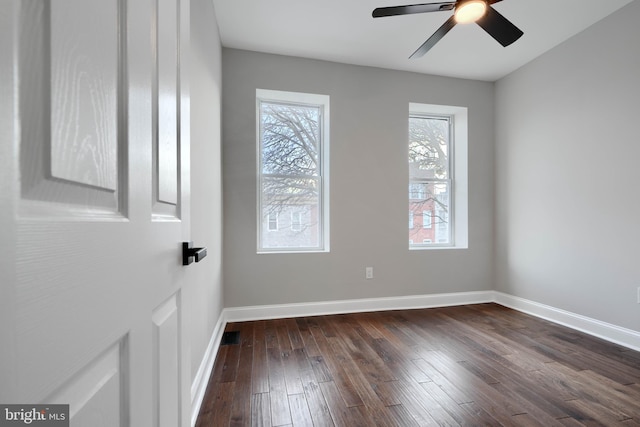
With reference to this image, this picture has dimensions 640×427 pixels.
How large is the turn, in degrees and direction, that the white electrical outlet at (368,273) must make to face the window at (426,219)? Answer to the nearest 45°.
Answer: approximately 135° to its left

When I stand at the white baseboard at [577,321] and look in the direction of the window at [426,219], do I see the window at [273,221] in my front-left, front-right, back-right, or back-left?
front-left

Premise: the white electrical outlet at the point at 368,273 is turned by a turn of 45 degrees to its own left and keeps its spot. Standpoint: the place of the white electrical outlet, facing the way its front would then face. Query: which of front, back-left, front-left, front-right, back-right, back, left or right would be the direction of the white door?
front-right

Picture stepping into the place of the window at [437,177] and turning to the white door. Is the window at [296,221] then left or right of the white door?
right

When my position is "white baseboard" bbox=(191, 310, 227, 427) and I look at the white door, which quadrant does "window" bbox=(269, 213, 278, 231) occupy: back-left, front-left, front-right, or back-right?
back-left

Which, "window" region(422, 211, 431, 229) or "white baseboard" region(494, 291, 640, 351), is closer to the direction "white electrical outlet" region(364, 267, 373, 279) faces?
the white baseboard

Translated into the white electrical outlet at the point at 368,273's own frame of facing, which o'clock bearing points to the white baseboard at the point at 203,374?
The white baseboard is roughly at 1 o'clock from the white electrical outlet.

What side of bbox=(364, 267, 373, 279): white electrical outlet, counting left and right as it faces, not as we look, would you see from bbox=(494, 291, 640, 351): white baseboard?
left

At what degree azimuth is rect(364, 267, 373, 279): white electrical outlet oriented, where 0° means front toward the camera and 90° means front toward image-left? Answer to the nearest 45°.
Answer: approximately 0°

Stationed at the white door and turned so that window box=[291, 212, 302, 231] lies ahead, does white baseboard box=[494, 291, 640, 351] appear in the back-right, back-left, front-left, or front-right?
front-right

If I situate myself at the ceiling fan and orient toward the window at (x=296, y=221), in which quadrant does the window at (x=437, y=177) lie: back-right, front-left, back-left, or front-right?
front-right
